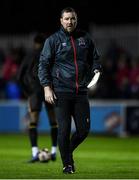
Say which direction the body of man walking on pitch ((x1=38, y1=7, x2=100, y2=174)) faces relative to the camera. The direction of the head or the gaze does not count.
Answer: toward the camera

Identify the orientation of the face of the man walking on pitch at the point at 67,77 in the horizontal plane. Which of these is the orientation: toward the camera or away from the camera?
toward the camera

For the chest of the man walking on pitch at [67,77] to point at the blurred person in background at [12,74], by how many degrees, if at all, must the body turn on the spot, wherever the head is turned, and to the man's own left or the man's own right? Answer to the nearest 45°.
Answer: approximately 180°

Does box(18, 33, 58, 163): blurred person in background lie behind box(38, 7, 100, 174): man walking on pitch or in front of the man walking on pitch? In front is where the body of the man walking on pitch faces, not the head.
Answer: behind
